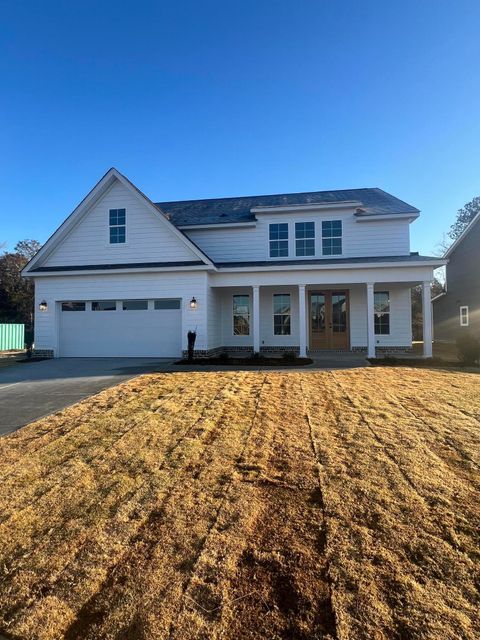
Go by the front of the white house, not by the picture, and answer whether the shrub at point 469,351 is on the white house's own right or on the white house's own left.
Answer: on the white house's own left

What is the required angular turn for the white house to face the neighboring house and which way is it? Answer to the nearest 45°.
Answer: approximately 135° to its left

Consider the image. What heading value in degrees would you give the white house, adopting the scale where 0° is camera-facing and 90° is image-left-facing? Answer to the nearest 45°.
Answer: approximately 0°

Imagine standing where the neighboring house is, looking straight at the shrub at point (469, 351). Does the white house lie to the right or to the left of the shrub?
right

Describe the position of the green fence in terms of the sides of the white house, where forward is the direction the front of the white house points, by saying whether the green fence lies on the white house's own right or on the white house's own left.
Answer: on the white house's own right

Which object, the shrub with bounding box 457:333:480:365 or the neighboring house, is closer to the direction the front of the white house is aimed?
the shrub
